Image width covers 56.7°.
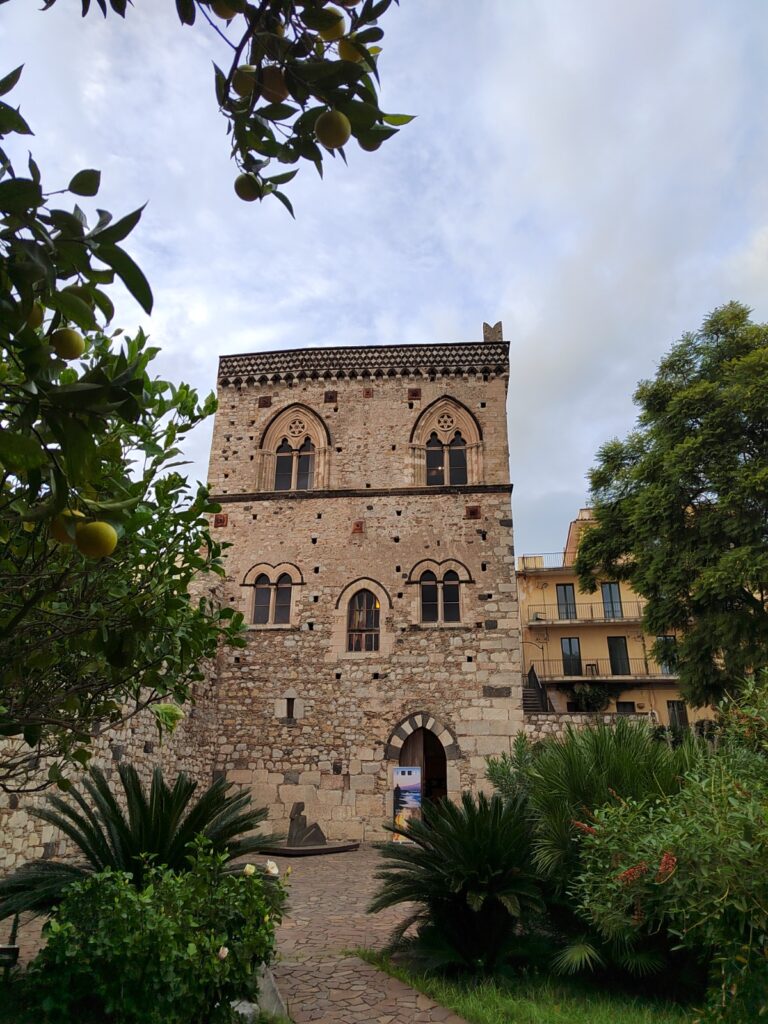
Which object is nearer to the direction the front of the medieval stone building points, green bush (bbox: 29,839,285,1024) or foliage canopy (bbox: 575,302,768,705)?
the green bush

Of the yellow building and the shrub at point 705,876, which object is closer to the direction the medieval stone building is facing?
the shrub

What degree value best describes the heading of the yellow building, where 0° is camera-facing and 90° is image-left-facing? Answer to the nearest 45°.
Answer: approximately 0°

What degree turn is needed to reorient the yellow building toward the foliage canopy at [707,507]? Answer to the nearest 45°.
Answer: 0° — it already faces it

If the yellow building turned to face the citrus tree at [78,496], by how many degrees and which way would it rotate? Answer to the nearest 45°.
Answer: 0° — it already faces it

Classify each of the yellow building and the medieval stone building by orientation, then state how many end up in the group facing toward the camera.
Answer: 2

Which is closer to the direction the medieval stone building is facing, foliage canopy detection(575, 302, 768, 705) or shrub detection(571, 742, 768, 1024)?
the shrub

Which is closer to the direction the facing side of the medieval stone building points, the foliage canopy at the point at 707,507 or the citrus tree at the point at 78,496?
the citrus tree

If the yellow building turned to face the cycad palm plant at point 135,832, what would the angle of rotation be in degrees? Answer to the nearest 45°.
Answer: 0° — it already faces it
